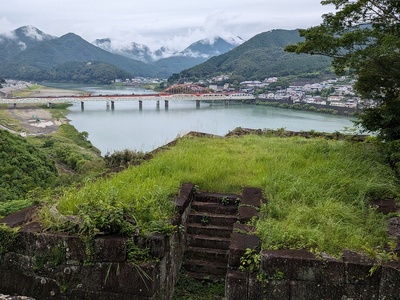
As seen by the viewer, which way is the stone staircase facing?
toward the camera

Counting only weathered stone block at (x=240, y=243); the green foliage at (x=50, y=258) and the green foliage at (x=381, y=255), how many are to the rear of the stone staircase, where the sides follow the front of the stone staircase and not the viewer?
0

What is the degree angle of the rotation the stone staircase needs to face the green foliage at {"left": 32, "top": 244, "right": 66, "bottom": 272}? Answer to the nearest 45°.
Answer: approximately 45° to its right

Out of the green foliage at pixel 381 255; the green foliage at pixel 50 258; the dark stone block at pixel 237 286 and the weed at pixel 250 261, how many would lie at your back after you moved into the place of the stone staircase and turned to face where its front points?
0

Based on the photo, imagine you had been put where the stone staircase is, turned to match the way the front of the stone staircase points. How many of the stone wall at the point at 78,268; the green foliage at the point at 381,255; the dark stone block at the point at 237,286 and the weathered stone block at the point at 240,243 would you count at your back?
0

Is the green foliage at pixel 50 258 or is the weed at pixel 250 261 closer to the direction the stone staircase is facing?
the weed

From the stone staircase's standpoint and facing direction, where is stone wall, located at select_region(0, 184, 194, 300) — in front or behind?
in front

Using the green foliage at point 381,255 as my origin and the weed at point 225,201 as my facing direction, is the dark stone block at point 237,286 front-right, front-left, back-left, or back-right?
front-left

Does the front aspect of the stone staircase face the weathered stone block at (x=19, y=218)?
no

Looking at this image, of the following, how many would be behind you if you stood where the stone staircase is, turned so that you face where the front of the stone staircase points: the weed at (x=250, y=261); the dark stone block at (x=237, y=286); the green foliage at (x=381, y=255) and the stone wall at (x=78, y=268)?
0

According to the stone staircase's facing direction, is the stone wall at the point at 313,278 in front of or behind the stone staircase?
in front

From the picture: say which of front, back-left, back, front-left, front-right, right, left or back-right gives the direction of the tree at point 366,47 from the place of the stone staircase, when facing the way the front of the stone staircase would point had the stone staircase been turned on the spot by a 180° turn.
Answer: front-right

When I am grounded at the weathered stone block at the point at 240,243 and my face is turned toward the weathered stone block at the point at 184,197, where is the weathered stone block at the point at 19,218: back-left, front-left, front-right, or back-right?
front-left
